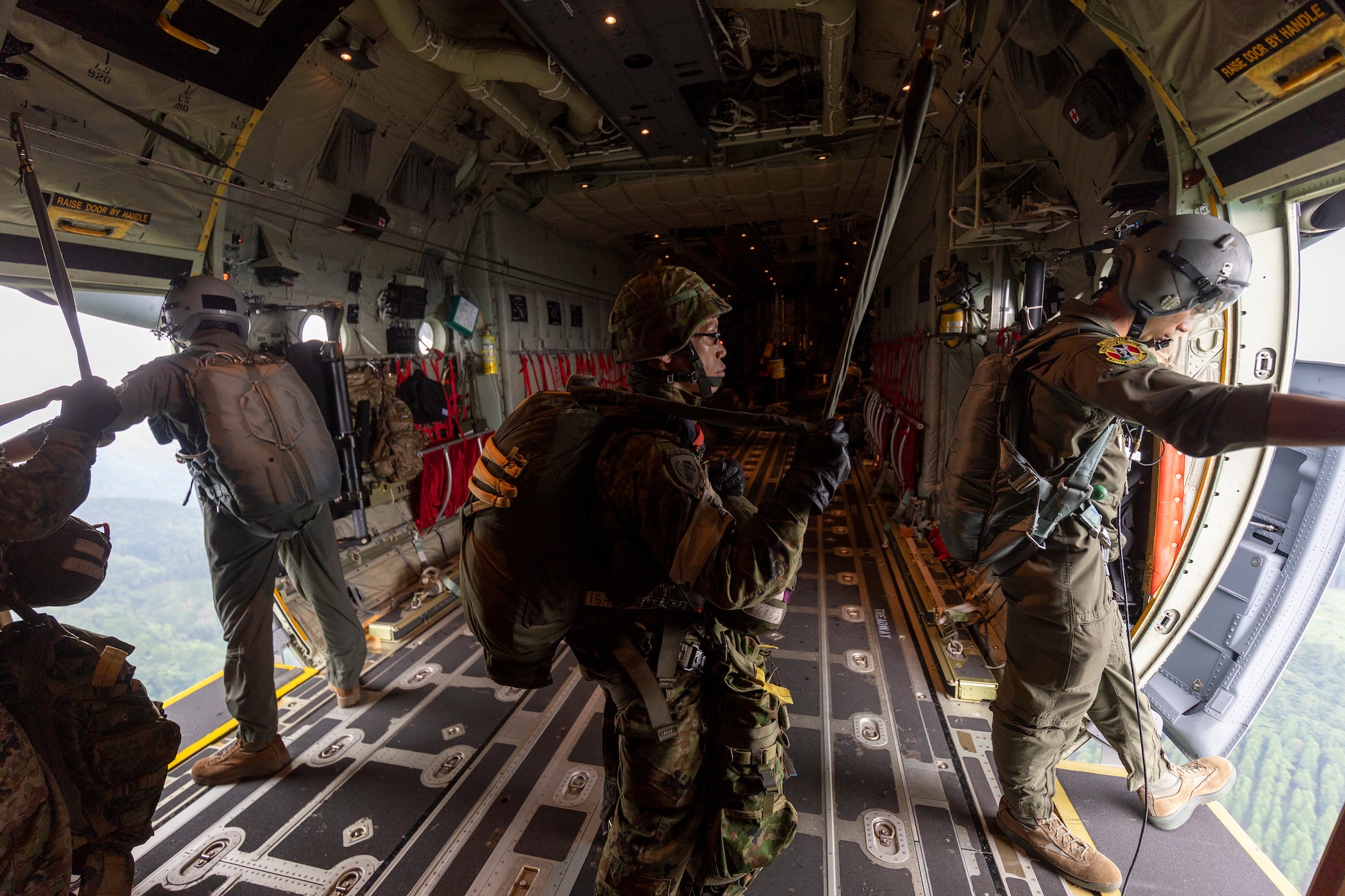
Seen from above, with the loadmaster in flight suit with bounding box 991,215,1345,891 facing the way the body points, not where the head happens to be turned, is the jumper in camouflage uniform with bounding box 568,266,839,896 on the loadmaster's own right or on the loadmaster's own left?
on the loadmaster's own right

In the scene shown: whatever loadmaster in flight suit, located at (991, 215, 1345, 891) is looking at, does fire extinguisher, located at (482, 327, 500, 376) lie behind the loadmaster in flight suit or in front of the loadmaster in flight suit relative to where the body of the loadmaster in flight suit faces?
behind

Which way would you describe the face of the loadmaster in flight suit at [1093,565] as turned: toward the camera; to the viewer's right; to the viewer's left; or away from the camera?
to the viewer's right

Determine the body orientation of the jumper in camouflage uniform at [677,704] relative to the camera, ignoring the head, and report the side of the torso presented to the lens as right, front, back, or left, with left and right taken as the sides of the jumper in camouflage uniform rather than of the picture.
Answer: right

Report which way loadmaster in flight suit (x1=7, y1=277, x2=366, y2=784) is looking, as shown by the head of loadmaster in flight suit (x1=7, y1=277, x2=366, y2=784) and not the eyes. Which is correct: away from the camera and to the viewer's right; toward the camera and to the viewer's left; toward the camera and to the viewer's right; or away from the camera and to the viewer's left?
away from the camera and to the viewer's left

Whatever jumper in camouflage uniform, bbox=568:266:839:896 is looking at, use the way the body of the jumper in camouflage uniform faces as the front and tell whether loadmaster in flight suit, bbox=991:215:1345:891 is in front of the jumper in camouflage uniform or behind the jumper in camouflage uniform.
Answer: in front

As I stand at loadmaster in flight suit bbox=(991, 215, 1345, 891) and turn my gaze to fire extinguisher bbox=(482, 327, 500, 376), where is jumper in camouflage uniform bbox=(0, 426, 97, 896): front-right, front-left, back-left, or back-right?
front-left

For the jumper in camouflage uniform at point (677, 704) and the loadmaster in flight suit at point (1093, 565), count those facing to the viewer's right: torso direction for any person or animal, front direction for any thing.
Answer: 2

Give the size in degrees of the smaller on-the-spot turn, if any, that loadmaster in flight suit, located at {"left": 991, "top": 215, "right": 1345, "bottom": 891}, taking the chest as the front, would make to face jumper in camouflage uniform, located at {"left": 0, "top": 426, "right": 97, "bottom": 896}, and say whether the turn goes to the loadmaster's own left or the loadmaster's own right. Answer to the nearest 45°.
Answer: approximately 135° to the loadmaster's own right

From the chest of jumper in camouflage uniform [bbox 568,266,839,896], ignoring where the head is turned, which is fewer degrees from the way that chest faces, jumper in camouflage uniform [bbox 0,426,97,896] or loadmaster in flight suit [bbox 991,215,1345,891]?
the loadmaster in flight suit

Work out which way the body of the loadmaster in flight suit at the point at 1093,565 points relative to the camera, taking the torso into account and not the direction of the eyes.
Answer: to the viewer's right

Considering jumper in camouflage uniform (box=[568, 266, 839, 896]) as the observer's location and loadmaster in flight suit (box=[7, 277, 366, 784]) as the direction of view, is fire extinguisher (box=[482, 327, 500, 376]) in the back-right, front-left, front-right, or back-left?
front-right

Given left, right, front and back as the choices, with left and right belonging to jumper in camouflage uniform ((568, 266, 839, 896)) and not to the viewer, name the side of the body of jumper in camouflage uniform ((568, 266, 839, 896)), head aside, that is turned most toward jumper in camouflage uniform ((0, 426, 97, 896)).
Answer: back

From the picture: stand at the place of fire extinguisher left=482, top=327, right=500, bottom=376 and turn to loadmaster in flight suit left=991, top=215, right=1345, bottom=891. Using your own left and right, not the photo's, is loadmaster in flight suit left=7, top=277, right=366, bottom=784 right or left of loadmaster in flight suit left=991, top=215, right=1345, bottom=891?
right

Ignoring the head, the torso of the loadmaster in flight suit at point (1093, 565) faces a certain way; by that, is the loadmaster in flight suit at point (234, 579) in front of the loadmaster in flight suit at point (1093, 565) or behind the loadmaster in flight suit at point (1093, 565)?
behind
